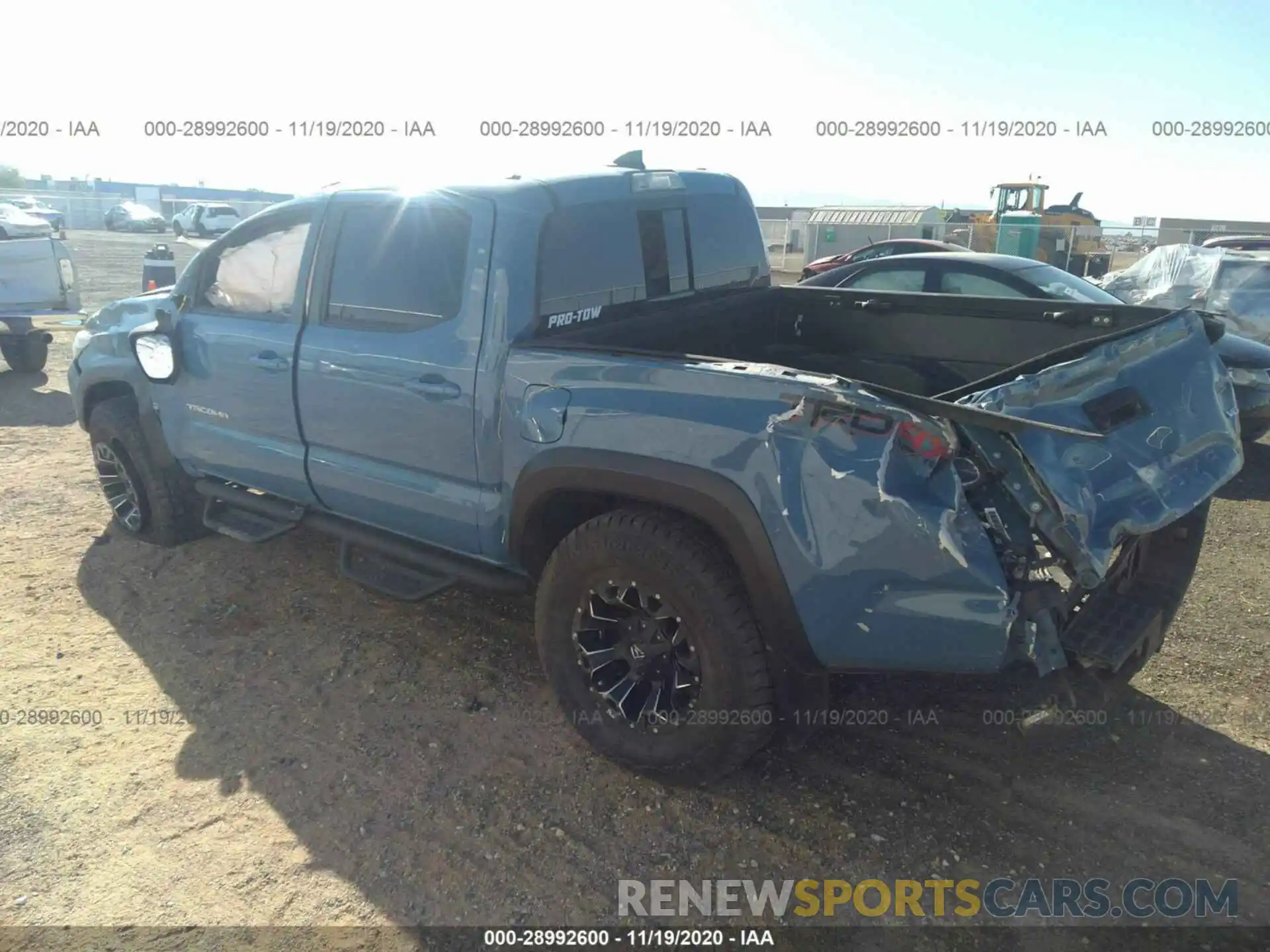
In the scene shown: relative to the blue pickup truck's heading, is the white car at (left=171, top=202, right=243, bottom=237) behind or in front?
in front

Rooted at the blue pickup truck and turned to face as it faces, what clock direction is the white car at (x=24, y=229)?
The white car is roughly at 12 o'clock from the blue pickup truck.

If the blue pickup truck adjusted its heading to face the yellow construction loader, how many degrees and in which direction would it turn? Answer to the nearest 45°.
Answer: approximately 90° to its right

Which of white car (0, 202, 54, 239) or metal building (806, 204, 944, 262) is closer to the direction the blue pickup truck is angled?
the white car

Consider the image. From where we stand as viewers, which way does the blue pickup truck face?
facing away from the viewer and to the left of the viewer

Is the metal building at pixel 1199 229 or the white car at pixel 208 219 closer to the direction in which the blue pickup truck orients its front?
the white car

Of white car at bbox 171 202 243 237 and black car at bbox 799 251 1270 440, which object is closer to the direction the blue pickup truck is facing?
the white car

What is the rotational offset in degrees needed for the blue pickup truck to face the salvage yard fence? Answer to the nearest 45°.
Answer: approximately 45° to its right

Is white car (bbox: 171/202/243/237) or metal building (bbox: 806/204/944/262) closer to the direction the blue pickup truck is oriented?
the white car

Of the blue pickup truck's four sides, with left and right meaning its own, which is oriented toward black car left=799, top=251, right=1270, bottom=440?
right

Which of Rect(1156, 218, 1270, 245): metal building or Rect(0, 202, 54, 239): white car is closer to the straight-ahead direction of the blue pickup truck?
the white car

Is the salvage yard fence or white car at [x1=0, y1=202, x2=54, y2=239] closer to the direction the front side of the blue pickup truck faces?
the white car

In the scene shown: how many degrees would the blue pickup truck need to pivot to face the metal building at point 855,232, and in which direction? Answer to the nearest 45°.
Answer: approximately 45° to its right
